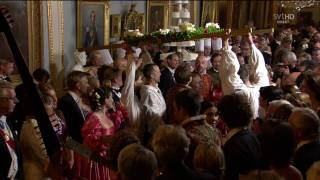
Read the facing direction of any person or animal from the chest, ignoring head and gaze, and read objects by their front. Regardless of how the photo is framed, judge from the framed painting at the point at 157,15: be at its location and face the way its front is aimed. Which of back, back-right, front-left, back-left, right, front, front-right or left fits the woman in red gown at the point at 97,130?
front-right

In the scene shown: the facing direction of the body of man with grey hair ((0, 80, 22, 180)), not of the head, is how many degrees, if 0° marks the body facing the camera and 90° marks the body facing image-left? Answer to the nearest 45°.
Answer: approximately 315°

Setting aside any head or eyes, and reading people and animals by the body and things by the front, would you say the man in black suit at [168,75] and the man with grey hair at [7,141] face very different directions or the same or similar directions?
same or similar directions

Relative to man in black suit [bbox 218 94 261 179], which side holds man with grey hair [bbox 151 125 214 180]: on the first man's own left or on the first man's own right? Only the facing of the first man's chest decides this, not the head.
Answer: on the first man's own left

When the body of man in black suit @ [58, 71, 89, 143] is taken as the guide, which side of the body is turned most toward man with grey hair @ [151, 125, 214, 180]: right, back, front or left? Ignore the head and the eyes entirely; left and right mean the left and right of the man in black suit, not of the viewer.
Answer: right

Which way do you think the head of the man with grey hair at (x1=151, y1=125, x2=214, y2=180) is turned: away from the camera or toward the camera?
away from the camera

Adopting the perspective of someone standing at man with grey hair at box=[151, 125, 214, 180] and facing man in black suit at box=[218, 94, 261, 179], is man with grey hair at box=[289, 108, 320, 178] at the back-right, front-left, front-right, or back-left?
front-right

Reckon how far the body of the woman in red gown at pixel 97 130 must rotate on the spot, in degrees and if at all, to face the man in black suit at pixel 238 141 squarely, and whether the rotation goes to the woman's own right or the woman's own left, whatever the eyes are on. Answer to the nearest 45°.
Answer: approximately 45° to the woman's own right

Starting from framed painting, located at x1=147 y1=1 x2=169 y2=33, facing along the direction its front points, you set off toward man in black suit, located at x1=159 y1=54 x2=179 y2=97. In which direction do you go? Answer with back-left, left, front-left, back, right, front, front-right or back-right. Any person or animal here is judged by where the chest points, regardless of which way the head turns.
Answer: front-right
